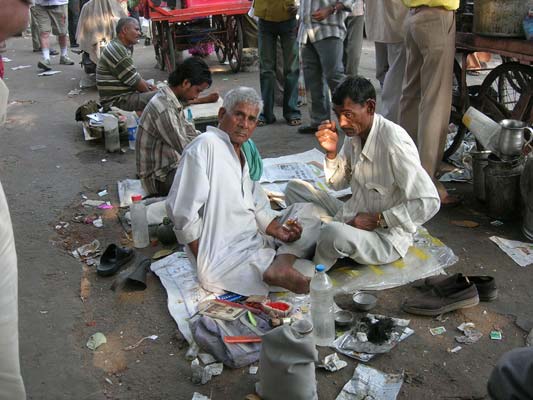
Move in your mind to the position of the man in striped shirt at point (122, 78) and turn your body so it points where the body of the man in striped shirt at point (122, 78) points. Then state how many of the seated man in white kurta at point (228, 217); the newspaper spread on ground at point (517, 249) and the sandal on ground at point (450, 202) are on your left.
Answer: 0

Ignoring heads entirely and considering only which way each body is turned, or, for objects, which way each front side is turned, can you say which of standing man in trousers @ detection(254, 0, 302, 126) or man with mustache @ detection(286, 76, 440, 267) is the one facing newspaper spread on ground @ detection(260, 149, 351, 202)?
the standing man in trousers

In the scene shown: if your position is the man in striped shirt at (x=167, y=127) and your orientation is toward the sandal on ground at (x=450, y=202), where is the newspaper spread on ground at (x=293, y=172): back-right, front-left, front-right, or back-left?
front-left

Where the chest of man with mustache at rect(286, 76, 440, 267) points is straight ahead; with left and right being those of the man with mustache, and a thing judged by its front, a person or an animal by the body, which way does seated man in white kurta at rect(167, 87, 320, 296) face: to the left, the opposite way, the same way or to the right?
to the left

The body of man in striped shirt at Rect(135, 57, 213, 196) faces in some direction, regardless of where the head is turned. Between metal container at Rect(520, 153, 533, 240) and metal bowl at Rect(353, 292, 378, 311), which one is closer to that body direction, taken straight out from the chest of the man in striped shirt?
the metal container

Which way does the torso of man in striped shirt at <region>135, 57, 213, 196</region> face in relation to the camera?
to the viewer's right

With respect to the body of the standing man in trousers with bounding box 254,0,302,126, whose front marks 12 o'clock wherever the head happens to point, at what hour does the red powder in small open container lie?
The red powder in small open container is roughly at 12 o'clock from the standing man in trousers.

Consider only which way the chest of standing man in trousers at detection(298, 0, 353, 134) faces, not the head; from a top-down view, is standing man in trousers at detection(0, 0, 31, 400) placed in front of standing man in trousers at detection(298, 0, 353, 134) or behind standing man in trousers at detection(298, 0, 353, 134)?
in front

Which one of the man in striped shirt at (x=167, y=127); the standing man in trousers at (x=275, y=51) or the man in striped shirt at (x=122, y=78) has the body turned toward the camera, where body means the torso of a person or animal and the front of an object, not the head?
the standing man in trousers

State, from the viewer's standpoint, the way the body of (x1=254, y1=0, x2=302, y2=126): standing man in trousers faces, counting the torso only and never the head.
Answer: toward the camera

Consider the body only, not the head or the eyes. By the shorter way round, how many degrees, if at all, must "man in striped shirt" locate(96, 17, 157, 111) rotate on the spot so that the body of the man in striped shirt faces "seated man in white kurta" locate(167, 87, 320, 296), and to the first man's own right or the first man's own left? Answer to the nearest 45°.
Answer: approximately 90° to the first man's own right

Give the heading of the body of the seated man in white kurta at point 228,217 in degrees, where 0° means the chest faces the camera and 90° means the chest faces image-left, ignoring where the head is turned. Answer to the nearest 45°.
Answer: approximately 315°

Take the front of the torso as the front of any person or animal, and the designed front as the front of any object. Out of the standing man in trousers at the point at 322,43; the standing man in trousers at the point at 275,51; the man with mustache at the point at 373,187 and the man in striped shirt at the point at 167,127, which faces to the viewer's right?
the man in striped shirt

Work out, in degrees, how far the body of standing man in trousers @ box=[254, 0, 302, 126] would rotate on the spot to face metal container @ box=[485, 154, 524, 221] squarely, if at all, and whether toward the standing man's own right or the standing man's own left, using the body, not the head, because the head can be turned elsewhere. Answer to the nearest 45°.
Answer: approximately 45° to the standing man's own left

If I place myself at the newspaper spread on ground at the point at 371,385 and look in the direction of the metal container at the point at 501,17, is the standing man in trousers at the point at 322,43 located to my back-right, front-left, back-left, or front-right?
front-left

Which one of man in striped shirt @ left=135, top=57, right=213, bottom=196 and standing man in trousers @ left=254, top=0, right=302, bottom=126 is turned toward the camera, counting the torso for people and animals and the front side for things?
the standing man in trousers

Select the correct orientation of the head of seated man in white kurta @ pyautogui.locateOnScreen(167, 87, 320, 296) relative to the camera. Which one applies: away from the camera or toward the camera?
toward the camera

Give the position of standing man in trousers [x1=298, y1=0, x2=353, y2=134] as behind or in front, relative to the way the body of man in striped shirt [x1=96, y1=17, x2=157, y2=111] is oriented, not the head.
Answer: in front

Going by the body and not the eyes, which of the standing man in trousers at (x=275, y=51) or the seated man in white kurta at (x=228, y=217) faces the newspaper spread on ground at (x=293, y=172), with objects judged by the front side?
the standing man in trousers

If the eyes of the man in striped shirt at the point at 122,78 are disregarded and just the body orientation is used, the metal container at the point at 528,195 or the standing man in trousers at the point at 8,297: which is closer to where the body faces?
the metal container

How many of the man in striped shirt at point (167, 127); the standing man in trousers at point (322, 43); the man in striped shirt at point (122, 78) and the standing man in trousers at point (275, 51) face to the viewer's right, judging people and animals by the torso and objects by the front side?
2

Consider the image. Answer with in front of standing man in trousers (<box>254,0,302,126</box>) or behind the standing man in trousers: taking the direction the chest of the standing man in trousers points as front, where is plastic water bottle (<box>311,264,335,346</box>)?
in front

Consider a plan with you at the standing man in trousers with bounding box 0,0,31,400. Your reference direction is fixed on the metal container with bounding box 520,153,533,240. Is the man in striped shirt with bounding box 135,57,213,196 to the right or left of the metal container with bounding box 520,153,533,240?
left

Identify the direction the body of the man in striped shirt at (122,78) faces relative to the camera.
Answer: to the viewer's right
